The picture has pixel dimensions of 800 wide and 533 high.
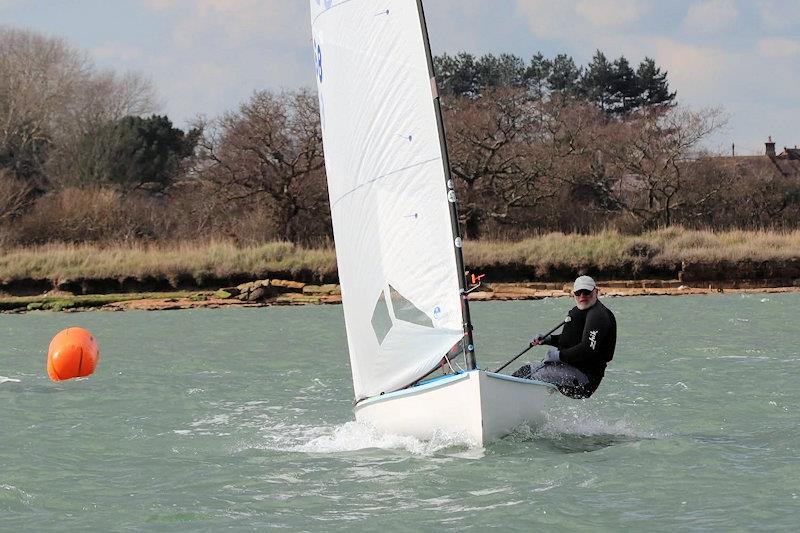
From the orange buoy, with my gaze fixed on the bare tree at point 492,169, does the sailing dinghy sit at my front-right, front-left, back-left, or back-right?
back-right

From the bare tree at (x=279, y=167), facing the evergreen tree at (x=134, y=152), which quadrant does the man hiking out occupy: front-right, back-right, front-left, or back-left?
back-left

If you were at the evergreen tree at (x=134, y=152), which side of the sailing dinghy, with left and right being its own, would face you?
back

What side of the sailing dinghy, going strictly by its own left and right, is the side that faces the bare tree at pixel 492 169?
back

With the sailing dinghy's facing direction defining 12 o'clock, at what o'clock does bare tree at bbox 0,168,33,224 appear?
The bare tree is roughly at 5 o'clock from the sailing dinghy.

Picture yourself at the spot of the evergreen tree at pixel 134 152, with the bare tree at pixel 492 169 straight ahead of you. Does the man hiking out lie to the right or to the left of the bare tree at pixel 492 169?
right

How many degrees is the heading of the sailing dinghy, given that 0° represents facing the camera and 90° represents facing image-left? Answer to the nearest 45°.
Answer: approximately 0°

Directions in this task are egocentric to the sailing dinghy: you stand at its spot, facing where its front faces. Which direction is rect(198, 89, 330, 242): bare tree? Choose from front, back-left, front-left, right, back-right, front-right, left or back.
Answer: back
